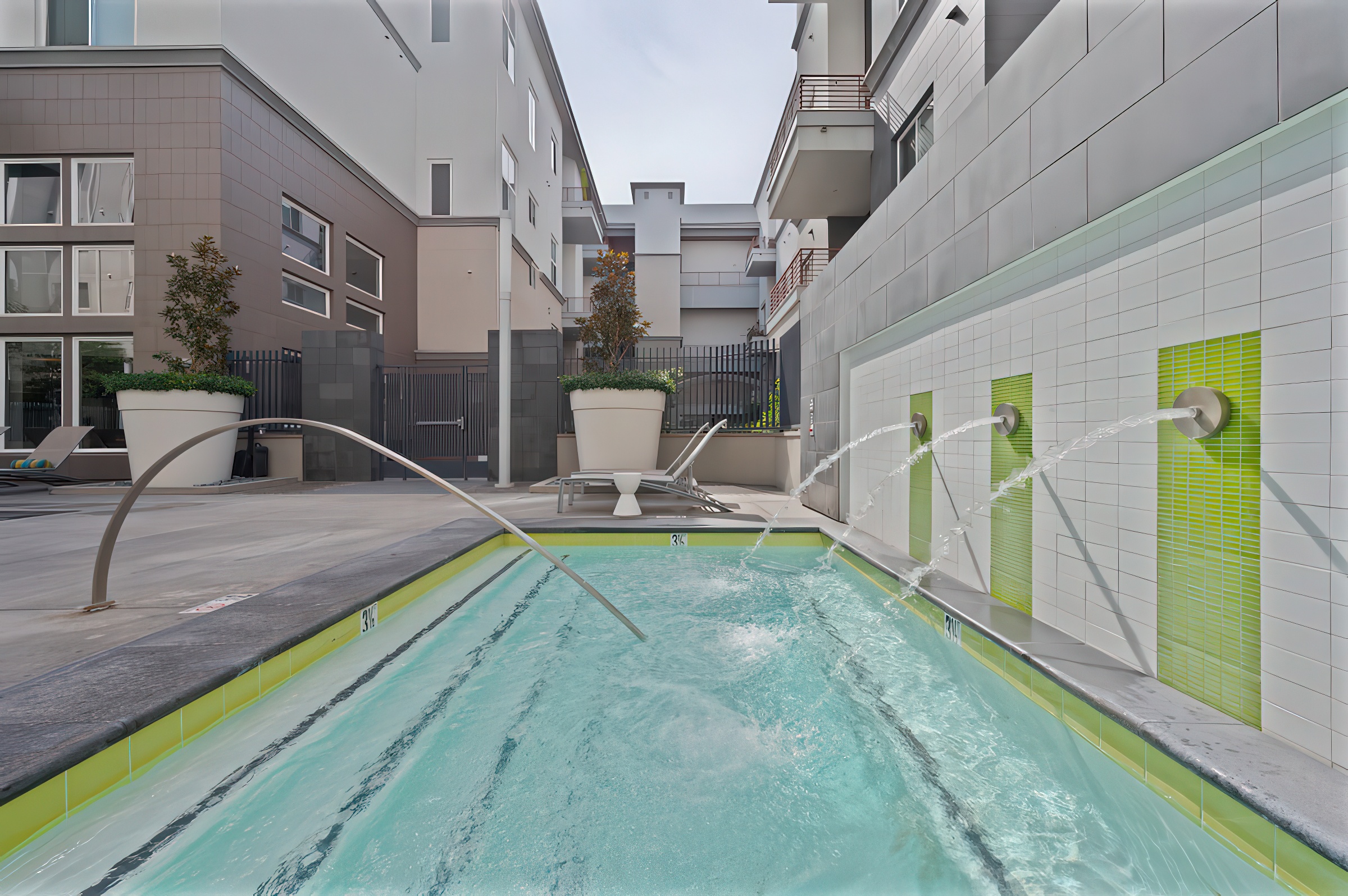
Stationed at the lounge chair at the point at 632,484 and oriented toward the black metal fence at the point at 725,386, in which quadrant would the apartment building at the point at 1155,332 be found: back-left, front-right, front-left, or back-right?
back-right

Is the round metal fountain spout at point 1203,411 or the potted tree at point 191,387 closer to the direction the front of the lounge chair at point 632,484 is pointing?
the potted tree

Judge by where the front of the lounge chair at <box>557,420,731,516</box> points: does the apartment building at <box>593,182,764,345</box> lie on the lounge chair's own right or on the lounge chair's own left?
on the lounge chair's own right

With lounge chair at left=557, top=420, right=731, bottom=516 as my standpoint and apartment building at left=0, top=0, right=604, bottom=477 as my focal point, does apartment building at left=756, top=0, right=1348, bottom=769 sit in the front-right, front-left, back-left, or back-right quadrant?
back-left

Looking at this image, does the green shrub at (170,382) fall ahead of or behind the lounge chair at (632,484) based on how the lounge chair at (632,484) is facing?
ahead

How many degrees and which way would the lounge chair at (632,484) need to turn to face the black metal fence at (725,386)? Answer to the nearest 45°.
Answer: approximately 90° to its right

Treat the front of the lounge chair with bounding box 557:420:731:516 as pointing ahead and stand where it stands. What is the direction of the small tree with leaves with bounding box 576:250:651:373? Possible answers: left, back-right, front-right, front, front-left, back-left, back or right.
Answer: right

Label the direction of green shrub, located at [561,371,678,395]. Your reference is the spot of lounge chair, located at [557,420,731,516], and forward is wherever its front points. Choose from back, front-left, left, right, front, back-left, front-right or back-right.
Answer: right

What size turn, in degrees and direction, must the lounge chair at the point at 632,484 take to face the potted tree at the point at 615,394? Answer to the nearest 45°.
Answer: approximately 90° to its right

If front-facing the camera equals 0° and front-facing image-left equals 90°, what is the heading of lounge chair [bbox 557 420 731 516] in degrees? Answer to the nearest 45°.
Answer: approximately 90°

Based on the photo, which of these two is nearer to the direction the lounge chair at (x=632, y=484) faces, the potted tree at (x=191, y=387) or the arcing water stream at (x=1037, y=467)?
the potted tree
